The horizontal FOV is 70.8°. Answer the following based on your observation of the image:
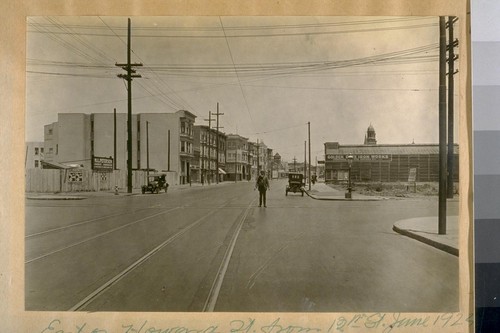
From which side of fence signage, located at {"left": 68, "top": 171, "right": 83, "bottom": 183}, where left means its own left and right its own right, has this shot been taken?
front

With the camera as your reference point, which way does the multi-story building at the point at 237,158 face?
facing the viewer and to the right of the viewer

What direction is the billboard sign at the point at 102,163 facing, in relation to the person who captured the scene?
facing the viewer
